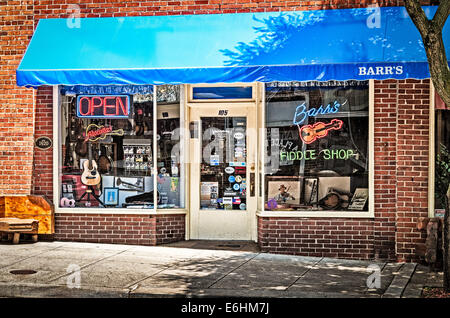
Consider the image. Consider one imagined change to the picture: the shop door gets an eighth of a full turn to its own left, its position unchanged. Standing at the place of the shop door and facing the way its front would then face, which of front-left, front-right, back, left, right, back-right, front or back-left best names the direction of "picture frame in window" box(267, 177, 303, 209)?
front

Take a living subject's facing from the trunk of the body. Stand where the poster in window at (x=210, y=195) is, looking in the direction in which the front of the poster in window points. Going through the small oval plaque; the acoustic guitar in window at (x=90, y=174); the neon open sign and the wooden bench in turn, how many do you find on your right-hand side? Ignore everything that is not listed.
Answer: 4

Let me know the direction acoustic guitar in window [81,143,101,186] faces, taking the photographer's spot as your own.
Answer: facing the viewer

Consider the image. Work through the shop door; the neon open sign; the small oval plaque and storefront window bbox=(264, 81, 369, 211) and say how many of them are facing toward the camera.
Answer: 4

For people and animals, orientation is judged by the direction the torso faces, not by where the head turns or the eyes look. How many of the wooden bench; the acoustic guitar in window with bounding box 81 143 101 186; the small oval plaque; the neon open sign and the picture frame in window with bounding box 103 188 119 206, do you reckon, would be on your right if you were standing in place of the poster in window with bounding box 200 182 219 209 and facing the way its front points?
5

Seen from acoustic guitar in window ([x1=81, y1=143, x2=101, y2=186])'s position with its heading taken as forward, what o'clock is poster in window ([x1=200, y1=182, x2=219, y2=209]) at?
The poster in window is roughly at 9 o'clock from the acoustic guitar in window.

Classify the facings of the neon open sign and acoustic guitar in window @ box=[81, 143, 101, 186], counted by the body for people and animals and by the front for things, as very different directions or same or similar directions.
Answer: same or similar directions

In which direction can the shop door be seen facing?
toward the camera

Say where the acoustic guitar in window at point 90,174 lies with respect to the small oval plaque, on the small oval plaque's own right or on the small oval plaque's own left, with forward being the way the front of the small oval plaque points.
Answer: on the small oval plaque's own left

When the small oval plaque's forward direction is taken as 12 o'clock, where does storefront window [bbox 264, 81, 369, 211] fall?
The storefront window is roughly at 10 o'clock from the small oval plaque.

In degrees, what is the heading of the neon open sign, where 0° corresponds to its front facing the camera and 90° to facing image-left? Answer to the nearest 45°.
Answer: approximately 0°

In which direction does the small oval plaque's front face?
toward the camera

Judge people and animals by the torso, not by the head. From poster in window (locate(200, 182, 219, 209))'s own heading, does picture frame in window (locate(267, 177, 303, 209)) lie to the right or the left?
on its left

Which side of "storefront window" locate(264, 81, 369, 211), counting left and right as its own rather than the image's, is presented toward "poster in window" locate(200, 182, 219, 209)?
right

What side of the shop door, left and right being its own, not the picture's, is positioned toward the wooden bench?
right

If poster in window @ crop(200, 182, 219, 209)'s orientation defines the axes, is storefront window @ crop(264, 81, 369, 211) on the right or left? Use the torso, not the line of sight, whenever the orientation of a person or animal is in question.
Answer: on its left

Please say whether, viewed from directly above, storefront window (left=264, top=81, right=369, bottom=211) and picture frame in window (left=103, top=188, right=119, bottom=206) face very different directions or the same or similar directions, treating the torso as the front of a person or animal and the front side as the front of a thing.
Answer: same or similar directions

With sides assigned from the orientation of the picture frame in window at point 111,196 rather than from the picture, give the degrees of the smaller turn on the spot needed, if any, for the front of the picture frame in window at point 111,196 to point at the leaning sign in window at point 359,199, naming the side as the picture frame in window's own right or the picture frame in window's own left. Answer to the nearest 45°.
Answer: approximately 90° to the picture frame in window's own left
